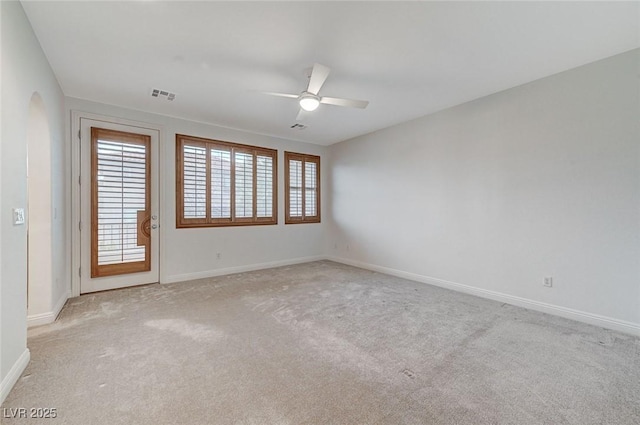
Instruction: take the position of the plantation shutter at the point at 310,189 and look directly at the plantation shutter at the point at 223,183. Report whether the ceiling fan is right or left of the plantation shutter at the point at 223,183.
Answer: left

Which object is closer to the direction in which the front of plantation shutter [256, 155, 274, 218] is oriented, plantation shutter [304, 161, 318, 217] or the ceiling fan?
the ceiling fan

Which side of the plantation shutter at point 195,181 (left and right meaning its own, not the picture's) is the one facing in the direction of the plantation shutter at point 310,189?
left

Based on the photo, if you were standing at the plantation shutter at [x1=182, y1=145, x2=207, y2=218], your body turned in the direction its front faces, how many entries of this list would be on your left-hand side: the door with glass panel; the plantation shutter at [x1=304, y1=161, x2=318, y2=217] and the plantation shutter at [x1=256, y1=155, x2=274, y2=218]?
2

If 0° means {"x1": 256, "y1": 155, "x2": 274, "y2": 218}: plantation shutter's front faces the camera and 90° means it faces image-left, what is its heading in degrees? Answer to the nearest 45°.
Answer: approximately 315°

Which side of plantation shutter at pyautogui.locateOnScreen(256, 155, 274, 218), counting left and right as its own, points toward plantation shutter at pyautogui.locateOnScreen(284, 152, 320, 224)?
left

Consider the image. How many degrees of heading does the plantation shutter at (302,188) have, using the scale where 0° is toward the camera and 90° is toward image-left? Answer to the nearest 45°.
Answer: approximately 315°

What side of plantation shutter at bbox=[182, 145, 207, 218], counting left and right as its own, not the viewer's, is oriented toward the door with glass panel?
right
